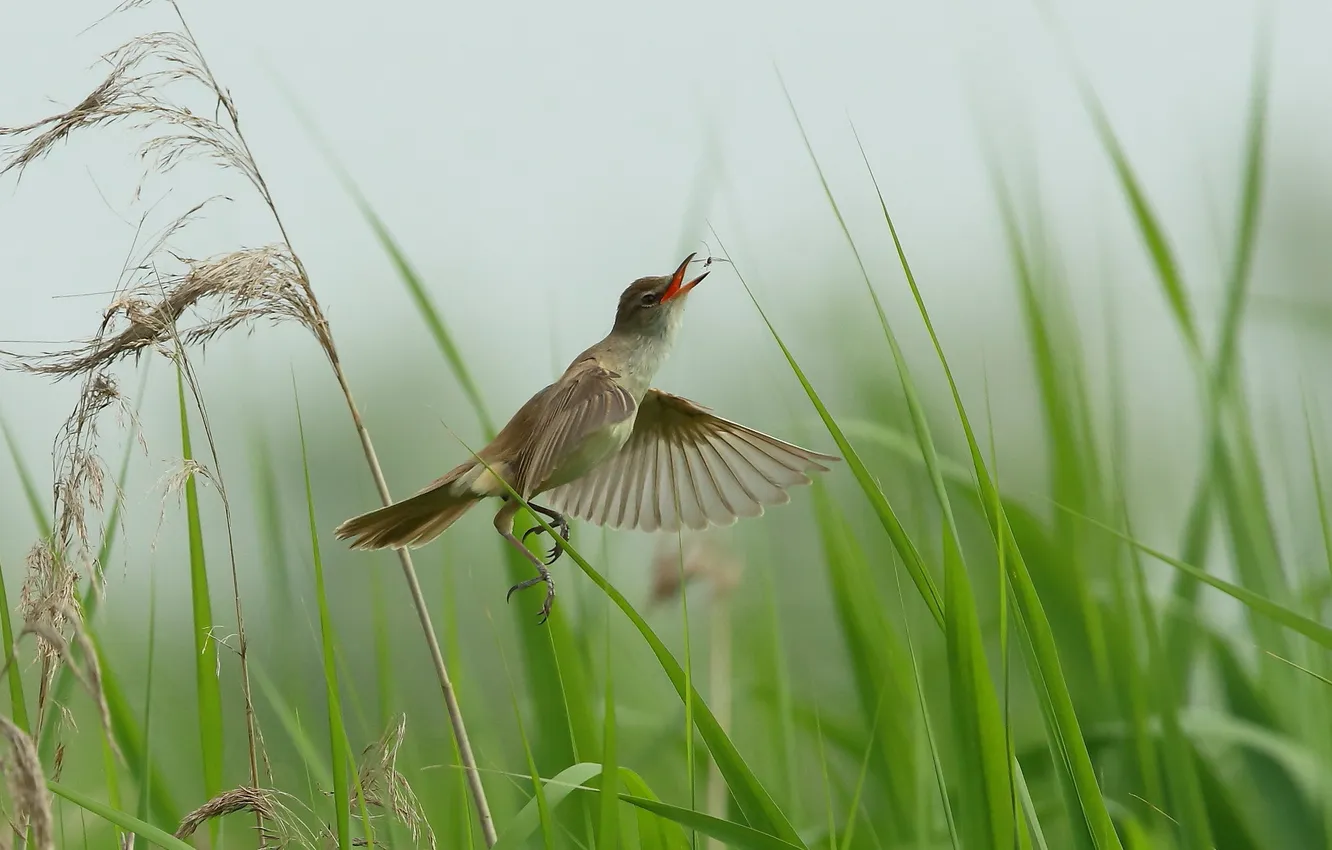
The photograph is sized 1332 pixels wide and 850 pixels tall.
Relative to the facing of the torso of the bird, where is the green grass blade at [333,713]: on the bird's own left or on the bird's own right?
on the bird's own right

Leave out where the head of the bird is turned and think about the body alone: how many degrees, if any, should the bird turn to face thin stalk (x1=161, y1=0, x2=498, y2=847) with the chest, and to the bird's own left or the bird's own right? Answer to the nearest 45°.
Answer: approximately 135° to the bird's own right

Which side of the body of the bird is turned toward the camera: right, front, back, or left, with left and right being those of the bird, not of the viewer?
right

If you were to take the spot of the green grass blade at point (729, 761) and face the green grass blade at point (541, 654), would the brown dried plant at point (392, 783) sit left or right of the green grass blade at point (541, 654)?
left

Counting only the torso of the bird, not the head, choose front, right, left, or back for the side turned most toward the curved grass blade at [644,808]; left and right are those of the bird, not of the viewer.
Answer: right

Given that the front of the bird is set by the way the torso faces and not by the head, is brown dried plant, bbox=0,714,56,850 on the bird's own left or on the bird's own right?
on the bird's own right

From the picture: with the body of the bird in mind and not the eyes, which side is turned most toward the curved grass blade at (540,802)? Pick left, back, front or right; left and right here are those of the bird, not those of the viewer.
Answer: right

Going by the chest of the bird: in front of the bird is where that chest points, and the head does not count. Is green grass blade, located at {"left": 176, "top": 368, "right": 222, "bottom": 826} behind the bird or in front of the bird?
behind
